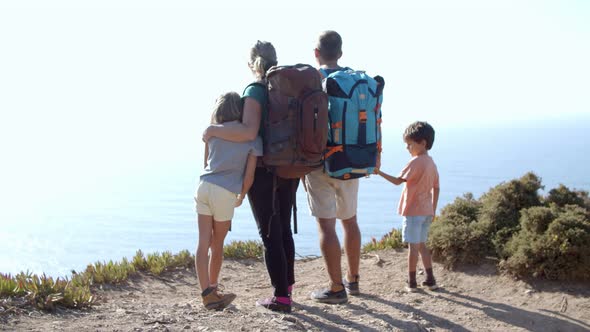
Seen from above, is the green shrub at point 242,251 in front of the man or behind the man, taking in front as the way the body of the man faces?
in front

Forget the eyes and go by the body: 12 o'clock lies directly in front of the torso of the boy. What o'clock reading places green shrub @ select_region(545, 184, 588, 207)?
The green shrub is roughly at 3 o'clock from the boy.

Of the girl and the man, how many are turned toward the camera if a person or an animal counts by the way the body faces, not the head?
0

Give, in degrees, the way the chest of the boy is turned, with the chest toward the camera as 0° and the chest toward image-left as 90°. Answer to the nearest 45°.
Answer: approximately 135°

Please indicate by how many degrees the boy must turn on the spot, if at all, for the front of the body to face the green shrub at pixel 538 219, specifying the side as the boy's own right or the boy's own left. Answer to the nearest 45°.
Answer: approximately 90° to the boy's own right

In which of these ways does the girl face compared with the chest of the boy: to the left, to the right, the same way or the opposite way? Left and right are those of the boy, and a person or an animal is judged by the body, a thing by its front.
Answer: to the right

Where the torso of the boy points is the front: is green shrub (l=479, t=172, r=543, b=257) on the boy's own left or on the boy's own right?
on the boy's own right

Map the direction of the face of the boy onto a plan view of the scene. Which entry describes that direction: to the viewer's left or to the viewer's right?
to the viewer's left

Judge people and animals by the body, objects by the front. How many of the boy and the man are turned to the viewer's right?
0

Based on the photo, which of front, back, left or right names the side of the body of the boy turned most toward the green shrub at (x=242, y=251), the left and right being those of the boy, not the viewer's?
front

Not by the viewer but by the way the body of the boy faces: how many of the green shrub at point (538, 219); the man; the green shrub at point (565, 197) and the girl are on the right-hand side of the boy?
2

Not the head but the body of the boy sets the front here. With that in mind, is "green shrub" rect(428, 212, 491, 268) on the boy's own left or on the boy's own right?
on the boy's own right

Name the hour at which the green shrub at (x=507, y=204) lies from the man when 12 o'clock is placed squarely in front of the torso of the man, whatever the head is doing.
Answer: The green shrub is roughly at 3 o'clock from the man.
